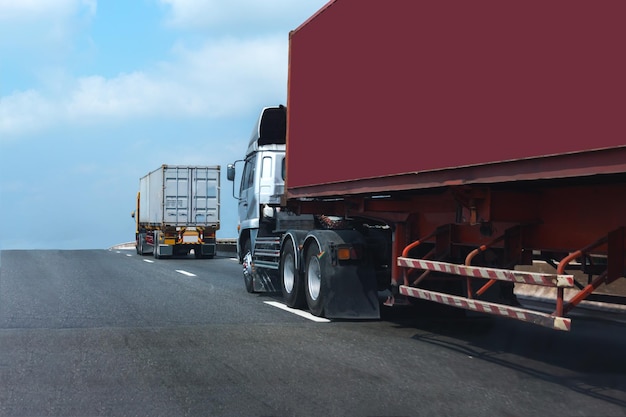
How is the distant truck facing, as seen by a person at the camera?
facing away from the viewer

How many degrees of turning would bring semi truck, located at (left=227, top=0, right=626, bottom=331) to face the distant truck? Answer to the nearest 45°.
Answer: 0° — it already faces it

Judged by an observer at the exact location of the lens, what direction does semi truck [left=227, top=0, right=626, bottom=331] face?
facing away from the viewer and to the left of the viewer

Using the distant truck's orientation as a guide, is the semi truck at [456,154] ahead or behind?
behind
